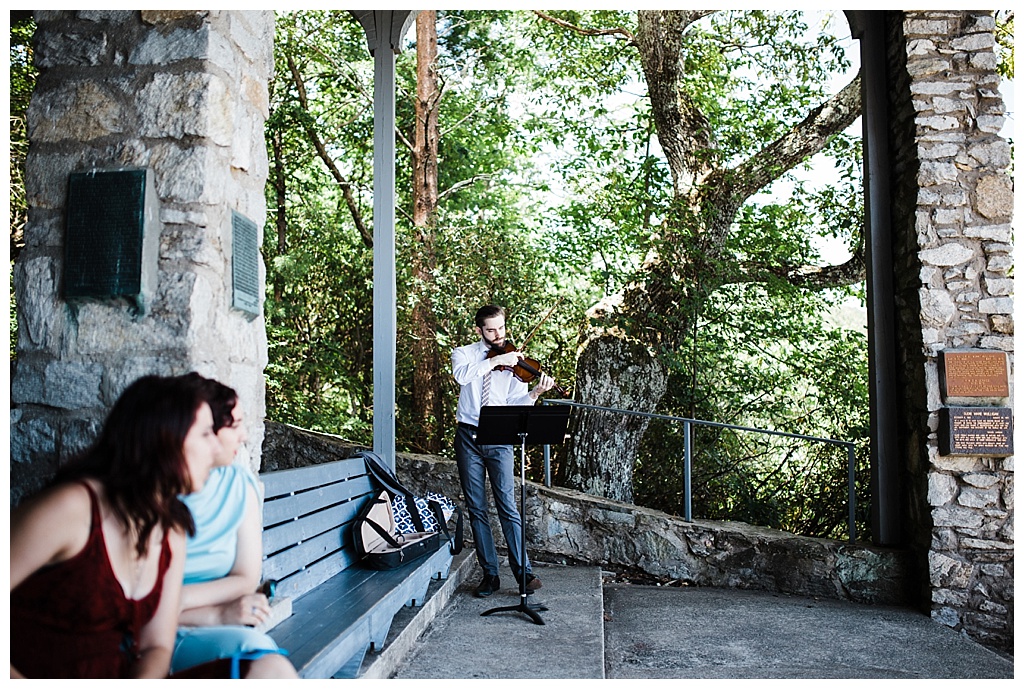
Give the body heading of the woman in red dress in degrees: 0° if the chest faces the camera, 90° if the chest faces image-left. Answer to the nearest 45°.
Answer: approximately 315°

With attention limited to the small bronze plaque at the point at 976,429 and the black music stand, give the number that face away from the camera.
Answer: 1

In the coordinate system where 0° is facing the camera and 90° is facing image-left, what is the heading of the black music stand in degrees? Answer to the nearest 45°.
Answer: approximately 180°

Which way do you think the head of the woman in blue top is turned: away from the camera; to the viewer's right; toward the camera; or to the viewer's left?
to the viewer's right

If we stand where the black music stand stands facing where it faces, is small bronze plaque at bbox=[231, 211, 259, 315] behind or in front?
behind

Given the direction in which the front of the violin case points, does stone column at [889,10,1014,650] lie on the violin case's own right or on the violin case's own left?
on the violin case's own left

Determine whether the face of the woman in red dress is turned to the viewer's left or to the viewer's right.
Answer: to the viewer's right
